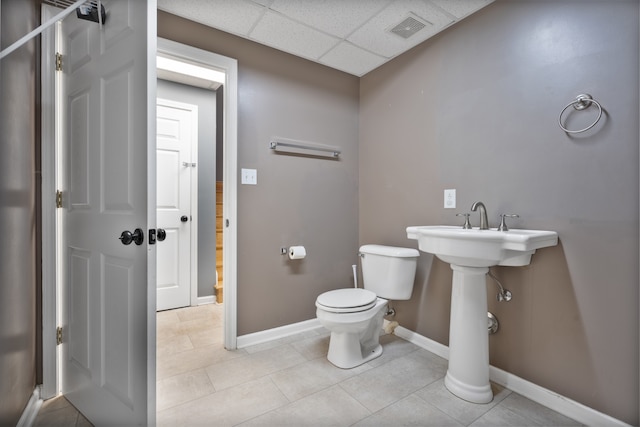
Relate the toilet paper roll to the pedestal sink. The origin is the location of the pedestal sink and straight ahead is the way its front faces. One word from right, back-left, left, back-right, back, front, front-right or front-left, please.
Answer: front-right

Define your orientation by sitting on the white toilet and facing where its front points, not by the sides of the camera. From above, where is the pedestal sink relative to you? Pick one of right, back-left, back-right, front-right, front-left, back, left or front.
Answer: left

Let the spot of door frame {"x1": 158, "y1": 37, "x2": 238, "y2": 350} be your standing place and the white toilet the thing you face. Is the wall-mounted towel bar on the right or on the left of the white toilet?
left

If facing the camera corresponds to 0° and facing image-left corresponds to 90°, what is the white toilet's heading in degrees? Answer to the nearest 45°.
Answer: approximately 45°

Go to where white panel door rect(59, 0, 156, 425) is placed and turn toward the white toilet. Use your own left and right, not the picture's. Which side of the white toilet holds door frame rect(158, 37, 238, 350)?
left

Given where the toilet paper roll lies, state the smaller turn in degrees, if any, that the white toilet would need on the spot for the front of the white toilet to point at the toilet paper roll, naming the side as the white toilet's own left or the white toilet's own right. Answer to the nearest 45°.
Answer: approximately 90° to the white toilet's own right

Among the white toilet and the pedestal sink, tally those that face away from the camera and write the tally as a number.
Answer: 0

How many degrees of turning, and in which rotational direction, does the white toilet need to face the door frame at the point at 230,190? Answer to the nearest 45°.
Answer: approximately 45° to its right

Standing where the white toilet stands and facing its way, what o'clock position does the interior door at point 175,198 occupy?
The interior door is roughly at 2 o'clock from the white toilet.

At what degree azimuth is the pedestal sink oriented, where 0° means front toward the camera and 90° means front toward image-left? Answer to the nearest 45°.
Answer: approximately 45°

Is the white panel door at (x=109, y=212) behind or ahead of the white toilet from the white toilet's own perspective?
ahead
